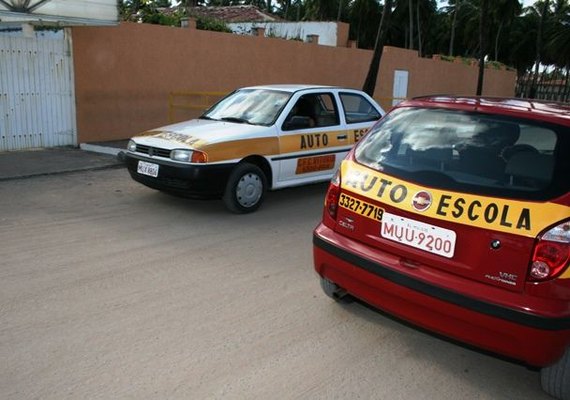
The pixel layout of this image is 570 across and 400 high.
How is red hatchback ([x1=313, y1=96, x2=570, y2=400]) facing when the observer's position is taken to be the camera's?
facing away from the viewer and to the right of the viewer

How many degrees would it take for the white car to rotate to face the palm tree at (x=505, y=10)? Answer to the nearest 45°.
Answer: approximately 180°

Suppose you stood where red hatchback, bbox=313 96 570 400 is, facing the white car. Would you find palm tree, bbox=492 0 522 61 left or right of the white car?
right

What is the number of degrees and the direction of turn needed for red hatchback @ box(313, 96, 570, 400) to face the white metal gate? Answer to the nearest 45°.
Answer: approximately 90° to its left

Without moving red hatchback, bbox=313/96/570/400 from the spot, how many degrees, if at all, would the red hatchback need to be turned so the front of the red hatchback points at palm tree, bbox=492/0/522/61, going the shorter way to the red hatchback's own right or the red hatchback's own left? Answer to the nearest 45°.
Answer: approximately 45° to the red hatchback's own left

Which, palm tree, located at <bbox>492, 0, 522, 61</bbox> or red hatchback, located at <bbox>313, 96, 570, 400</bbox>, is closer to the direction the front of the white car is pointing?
the red hatchback

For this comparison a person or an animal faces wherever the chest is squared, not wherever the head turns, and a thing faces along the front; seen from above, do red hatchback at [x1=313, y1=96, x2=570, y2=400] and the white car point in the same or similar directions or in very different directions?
very different directions

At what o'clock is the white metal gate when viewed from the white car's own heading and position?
The white metal gate is roughly at 3 o'clock from the white car.

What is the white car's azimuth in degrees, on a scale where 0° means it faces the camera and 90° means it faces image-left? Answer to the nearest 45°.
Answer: approximately 45°

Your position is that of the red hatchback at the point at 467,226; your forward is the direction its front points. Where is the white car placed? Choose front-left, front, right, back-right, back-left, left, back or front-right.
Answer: left
